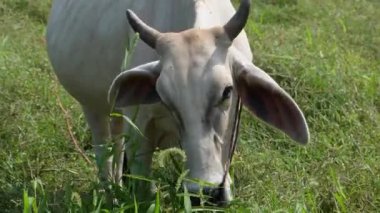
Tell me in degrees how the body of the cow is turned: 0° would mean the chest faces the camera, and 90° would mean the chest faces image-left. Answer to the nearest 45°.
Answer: approximately 315°
